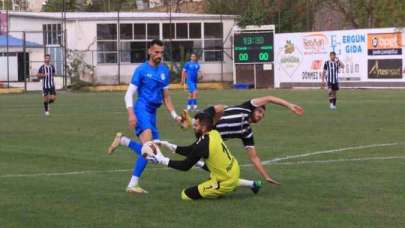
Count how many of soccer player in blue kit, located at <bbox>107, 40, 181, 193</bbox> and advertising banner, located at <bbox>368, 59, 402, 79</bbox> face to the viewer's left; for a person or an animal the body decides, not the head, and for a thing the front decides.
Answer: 0

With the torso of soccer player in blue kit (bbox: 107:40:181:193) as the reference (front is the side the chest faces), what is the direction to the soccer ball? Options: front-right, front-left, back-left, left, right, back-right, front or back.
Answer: front-right

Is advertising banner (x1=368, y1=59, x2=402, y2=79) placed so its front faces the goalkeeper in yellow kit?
yes

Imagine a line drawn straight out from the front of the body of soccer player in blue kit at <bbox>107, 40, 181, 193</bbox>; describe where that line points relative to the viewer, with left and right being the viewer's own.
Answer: facing the viewer and to the right of the viewer

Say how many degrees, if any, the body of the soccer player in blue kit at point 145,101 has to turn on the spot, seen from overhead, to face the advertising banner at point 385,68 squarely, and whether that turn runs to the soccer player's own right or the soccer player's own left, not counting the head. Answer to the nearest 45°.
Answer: approximately 135° to the soccer player's own left

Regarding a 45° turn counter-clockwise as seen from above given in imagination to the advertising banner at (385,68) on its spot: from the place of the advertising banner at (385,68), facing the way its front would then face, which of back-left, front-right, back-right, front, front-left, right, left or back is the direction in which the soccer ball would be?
front-right

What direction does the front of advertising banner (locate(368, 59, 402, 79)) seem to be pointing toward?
toward the camera

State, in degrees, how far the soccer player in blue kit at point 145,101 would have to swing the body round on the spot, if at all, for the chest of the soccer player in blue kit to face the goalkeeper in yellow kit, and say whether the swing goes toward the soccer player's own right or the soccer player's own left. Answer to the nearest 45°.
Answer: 0° — they already face them

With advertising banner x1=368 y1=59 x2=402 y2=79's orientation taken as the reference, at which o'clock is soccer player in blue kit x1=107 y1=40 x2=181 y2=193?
The soccer player in blue kit is roughly at 12 o'clock from the advertising banner.
